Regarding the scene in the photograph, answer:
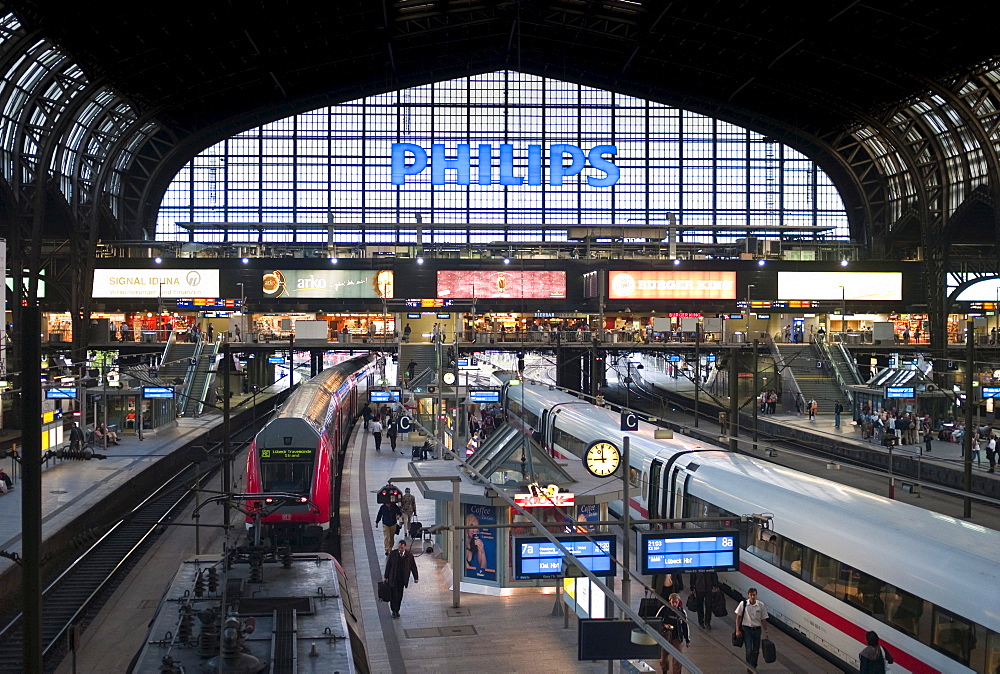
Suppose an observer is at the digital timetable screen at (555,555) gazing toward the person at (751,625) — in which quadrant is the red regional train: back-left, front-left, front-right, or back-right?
back-left

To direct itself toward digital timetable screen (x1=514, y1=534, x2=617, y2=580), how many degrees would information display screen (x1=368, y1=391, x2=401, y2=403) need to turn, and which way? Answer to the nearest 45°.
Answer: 0° — it already faces it

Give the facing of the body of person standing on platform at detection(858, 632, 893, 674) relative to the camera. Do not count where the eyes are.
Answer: away from the camera

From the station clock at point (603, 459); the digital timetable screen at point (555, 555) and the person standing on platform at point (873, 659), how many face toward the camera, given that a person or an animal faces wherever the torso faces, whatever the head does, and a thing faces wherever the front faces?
2

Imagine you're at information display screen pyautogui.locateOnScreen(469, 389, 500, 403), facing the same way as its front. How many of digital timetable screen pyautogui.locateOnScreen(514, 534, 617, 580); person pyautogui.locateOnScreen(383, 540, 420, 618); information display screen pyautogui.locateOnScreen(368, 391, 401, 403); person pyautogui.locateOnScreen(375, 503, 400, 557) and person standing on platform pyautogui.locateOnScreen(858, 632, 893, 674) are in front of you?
4

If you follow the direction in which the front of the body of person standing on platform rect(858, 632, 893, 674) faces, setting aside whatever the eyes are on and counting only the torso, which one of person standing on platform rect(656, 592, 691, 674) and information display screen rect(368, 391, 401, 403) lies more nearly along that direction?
the information display screen

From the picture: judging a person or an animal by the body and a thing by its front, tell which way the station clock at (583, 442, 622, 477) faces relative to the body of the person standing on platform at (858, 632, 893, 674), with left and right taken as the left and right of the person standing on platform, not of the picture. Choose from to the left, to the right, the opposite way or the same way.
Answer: the opposite way

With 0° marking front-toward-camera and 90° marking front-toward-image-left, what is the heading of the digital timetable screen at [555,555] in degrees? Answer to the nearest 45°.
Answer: approximately 0°

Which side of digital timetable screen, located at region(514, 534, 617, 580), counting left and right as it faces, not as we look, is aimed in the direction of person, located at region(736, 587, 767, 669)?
left

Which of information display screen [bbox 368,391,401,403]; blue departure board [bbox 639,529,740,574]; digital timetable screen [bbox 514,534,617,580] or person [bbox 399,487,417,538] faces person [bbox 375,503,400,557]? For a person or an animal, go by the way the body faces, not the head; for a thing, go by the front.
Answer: the information display screen

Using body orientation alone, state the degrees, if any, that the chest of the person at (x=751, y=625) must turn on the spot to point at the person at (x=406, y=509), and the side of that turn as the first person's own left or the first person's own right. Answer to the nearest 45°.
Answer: approximately 135° to the first person's own right
